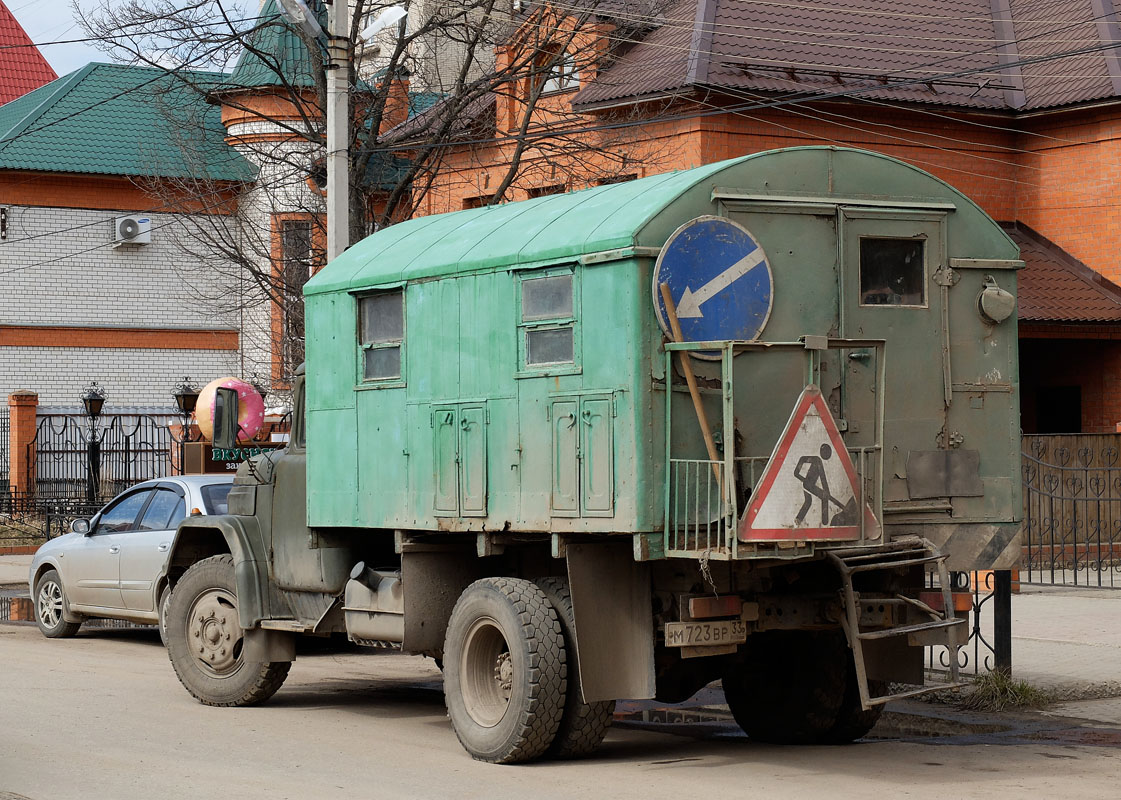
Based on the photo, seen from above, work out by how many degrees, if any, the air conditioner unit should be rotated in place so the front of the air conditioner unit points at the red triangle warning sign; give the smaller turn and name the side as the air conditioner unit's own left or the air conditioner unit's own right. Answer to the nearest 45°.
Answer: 0° — it already faces it

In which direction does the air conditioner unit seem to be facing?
toward the camera

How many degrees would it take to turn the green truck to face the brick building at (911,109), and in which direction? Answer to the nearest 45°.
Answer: approximately 45° to its right

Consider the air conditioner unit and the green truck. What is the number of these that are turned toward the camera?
1

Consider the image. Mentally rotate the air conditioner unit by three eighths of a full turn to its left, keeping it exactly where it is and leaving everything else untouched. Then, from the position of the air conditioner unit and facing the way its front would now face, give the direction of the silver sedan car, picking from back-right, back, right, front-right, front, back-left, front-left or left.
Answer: back-right

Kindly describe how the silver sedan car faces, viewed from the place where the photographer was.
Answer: facing away from the viewer and to the left of the viewer

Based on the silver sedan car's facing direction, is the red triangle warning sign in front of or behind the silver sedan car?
behind

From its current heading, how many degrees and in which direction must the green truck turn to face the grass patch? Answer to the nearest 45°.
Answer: approximately 90° to its right

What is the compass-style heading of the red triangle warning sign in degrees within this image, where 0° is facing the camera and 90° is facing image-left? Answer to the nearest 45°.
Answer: approximately 315°

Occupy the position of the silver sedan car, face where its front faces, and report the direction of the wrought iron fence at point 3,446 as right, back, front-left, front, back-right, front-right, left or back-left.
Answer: front-right

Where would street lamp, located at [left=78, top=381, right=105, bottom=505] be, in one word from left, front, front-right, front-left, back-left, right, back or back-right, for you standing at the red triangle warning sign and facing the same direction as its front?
back

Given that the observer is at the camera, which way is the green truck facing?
facing away from the viewer and to the left of the viewer

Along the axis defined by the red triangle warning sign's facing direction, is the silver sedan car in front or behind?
behind

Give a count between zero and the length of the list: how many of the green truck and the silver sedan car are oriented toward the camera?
0

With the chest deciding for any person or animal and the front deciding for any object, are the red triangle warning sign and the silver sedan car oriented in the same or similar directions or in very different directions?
very different directions
